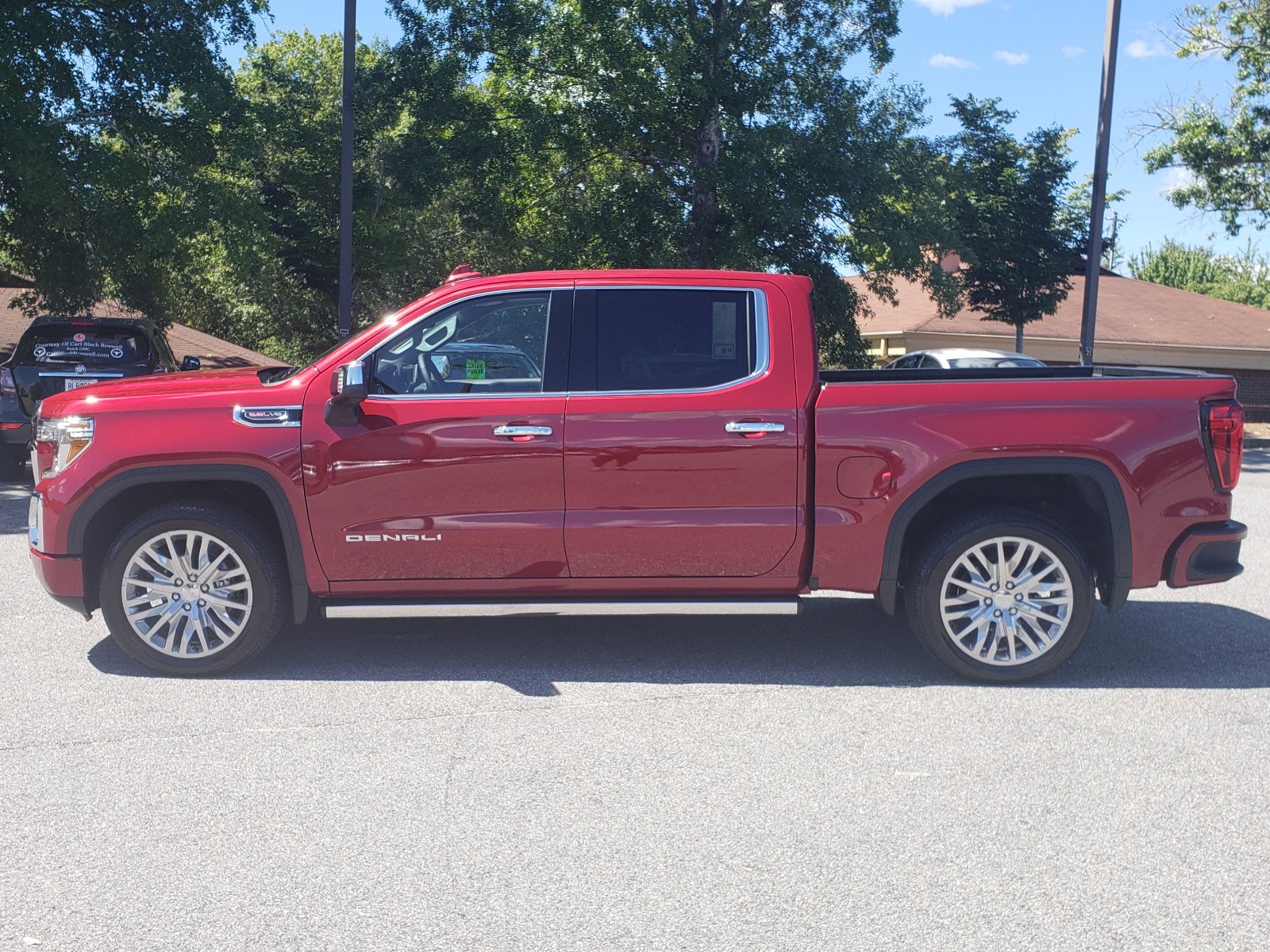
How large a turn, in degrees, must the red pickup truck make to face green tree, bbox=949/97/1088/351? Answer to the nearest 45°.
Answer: approximately 90° to its right

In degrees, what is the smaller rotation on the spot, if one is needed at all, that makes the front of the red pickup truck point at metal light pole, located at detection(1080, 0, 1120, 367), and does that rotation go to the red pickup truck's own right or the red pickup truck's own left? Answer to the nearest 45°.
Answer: approximately 135° to the red pickup truck's own right

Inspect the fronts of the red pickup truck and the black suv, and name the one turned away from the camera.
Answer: the black suv

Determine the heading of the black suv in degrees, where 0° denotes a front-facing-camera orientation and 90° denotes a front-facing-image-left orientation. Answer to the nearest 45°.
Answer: approximately 180°

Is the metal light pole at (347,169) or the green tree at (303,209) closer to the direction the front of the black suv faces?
the green tree

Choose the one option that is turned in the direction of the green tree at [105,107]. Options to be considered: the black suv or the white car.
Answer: the black suv

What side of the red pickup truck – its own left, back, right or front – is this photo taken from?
left

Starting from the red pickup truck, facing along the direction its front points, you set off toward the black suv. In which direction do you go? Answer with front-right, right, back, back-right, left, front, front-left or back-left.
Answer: front-right

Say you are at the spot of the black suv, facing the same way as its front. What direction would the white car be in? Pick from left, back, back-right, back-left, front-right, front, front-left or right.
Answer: right

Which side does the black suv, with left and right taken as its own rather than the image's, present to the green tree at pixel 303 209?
front
